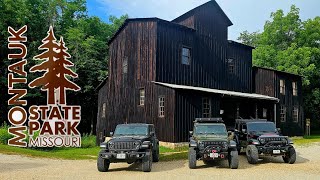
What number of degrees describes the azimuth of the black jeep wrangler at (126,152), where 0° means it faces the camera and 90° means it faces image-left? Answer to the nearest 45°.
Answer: approximately 45°

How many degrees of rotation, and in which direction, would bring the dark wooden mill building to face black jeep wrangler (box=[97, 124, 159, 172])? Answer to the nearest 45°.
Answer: approximately 45° to its right

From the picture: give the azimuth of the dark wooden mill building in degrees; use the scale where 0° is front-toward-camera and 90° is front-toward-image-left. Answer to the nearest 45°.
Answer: approximately 315°

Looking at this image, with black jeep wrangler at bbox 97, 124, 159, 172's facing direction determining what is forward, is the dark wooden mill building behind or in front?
behind

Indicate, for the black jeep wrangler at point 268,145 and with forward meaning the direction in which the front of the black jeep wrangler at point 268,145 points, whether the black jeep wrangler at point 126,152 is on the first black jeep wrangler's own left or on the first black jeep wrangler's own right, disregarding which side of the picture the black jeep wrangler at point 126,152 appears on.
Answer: on the first black jeep wrangler's own right

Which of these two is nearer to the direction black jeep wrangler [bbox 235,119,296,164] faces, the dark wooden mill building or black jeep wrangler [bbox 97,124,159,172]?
the black jeep wrangler

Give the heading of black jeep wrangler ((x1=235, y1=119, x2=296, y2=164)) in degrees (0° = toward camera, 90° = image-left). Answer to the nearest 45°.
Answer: approximately 315°

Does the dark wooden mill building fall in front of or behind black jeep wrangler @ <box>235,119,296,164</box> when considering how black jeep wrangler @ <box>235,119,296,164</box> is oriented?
behind
